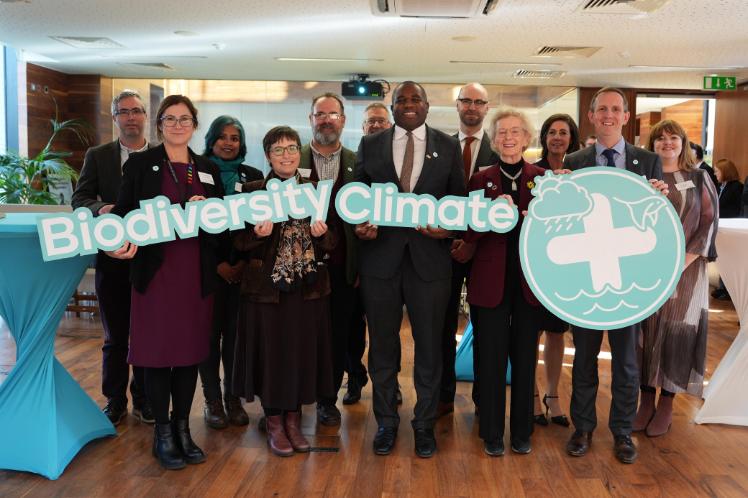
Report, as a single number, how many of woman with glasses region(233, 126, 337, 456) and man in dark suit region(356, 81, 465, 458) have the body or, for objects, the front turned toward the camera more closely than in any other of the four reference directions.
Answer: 2

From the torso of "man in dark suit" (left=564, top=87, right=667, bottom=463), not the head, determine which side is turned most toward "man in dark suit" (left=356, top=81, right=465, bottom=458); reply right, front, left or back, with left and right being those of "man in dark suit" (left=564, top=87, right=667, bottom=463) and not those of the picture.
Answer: right

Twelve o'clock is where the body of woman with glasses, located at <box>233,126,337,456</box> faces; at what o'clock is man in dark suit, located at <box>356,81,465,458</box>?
The man in dark suit is roughly at 9 o'clock from the woman with glasses.

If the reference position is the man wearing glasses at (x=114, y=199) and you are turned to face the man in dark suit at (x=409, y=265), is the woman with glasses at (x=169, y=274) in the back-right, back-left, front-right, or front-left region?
front-right

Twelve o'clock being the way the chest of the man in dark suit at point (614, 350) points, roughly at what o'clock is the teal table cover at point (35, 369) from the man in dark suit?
The teal table cover is roughly at 2 o'clock from the man in dark suit.

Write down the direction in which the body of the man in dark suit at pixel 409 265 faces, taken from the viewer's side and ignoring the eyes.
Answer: toward the camera

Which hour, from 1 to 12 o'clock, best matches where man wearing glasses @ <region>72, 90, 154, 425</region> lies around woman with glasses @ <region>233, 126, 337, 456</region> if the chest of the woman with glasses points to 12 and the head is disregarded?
The man wearing glasses is roughly at 4 o'clock from the woman with glasses.

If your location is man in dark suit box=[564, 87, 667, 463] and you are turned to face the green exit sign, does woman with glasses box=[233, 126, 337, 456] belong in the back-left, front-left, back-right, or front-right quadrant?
back-left

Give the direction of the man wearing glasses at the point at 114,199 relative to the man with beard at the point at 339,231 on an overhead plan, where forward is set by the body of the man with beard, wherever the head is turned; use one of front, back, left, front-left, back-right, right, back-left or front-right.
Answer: right

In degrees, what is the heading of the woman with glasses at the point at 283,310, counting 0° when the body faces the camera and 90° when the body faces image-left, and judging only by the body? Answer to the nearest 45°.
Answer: approximately 0°

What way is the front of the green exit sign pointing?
toward the camera
